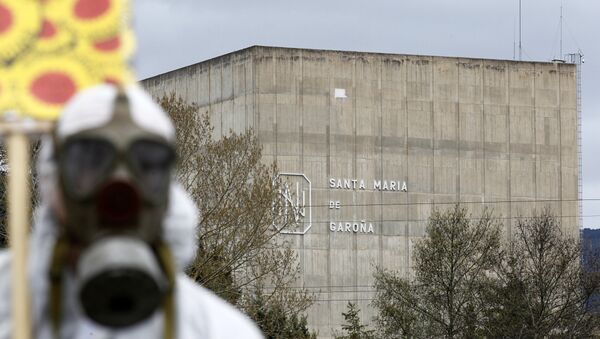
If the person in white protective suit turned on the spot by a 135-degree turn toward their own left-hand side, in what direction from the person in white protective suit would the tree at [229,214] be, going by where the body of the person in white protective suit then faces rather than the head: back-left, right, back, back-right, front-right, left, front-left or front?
front-left

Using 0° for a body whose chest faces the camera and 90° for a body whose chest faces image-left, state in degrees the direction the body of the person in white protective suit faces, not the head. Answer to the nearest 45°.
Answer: approximately 0°
